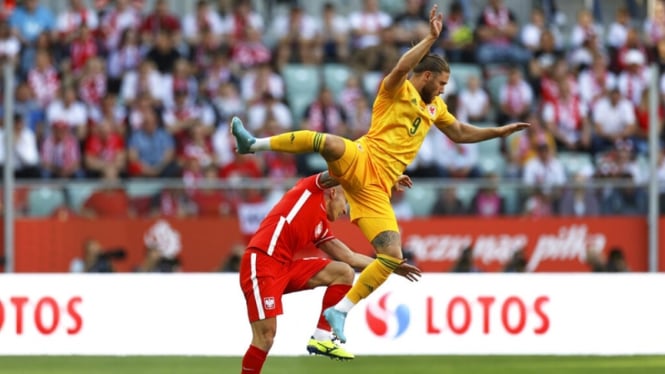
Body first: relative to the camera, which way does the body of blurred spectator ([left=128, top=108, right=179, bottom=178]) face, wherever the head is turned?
toward the camera

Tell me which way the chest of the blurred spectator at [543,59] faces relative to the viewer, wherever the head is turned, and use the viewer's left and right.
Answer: facing the viewer

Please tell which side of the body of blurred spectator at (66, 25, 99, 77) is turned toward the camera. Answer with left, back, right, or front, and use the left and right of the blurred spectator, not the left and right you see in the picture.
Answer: front

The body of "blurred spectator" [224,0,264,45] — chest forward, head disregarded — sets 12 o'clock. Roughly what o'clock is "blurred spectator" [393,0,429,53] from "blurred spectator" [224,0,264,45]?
"blurred spectator" [393,0,429,53] is roughly at 9 o'clock from "blurred spectator" [224,0,264,45].

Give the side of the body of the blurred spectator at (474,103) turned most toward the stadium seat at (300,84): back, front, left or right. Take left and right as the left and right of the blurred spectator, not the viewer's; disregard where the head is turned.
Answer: right

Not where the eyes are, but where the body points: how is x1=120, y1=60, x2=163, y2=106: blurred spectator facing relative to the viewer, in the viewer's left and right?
facing the viewer

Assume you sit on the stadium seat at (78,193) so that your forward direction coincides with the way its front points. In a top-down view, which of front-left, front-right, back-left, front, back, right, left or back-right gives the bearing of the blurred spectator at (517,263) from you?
left

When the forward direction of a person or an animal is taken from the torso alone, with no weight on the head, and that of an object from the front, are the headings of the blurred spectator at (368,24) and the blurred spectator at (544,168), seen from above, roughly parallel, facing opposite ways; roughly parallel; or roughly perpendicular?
roughly parallel

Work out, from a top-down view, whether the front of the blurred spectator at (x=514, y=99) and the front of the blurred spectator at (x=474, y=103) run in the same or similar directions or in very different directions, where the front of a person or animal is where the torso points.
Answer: same or similar directions

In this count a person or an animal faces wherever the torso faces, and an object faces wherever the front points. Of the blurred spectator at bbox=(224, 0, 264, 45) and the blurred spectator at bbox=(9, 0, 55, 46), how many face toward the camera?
2

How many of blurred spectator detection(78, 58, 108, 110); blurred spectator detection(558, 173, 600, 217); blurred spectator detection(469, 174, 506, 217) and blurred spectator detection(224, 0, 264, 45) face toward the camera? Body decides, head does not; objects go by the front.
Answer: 4
